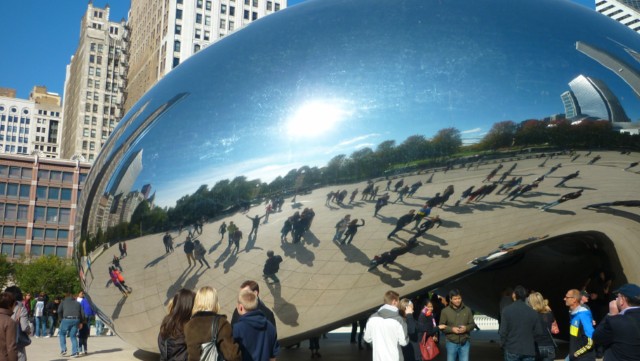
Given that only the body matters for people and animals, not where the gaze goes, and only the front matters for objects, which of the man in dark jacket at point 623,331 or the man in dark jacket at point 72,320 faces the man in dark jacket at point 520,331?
the man in dark jacket at point 623,331

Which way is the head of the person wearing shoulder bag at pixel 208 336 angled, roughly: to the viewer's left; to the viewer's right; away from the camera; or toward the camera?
away from the camera

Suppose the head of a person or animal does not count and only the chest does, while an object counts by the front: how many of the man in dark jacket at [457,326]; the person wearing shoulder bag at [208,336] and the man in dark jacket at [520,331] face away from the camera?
2

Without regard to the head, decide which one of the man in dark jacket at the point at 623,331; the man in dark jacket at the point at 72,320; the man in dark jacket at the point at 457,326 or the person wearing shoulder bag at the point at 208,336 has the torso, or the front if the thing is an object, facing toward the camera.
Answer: the man in dark jacket at the point at 457,326

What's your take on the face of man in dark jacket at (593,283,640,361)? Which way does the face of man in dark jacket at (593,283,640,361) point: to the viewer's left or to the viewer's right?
to the viewer's left

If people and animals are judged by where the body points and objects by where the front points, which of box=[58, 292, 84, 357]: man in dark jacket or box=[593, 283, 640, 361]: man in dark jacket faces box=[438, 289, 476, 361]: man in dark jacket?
box=[593, 283, 640, 361]: man in dark jacket

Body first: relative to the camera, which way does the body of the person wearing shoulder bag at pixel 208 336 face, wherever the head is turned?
away from the camera

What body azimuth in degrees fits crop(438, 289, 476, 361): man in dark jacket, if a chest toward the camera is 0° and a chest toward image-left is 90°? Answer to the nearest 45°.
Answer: approximately 0°

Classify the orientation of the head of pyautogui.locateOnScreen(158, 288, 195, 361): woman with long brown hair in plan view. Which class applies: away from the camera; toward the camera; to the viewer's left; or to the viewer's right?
away from the camera

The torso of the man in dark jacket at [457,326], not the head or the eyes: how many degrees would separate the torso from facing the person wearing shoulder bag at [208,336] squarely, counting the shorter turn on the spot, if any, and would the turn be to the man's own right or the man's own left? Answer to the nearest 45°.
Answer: approximately 45° to the man's own right
